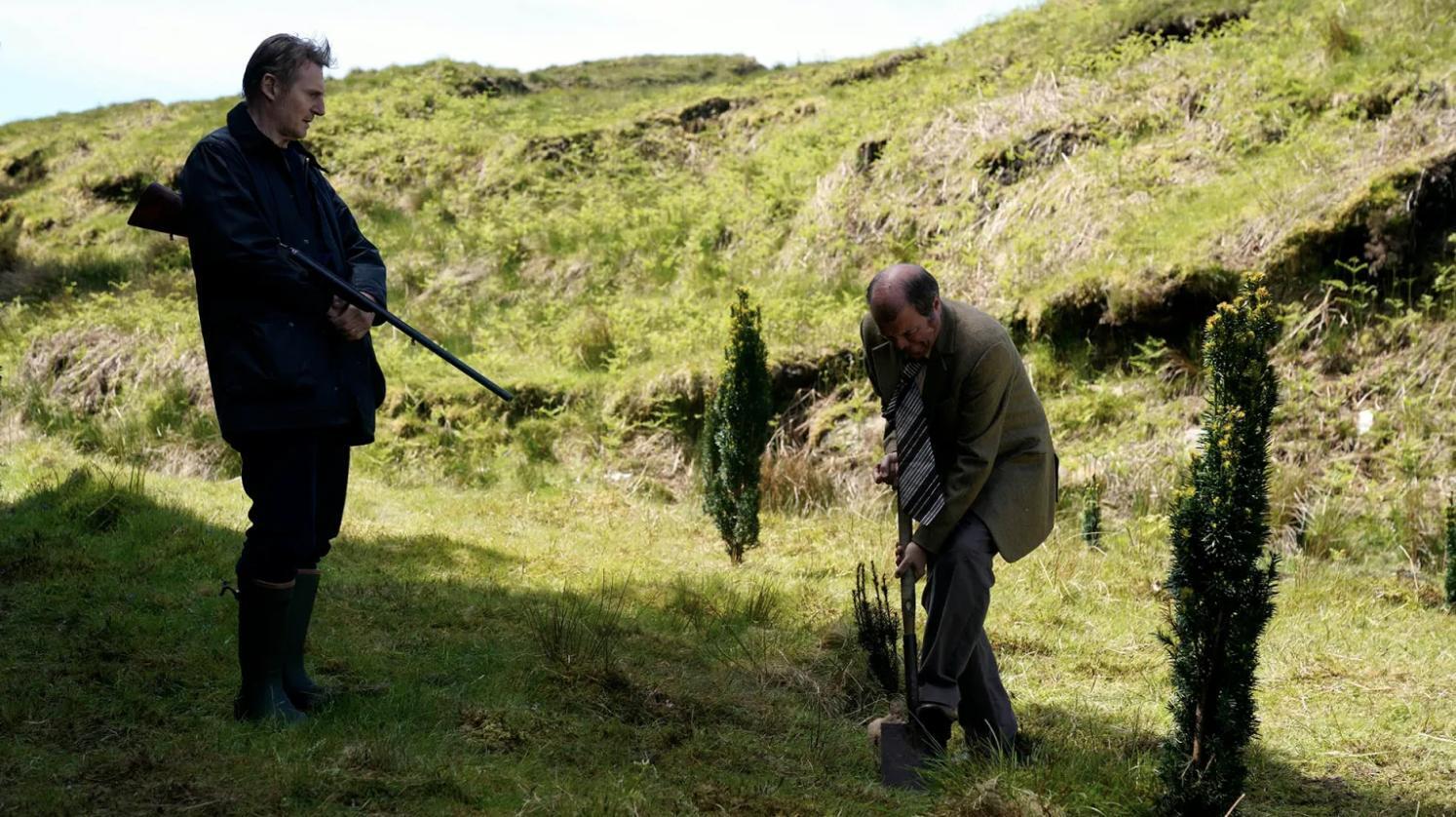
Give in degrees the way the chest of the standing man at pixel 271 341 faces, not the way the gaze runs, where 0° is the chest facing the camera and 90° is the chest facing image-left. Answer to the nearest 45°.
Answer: approximately 315°

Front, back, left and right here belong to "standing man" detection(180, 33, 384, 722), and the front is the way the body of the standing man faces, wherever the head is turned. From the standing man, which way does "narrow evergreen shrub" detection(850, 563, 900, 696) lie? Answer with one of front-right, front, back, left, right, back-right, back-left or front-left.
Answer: front-left

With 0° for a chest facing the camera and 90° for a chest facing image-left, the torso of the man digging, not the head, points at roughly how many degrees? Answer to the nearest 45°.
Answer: approximately 45°

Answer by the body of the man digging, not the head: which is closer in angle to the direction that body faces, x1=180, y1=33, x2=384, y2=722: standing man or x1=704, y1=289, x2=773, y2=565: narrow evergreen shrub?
the standing man

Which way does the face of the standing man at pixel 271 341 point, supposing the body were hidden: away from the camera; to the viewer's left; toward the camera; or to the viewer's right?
to the viewer's right

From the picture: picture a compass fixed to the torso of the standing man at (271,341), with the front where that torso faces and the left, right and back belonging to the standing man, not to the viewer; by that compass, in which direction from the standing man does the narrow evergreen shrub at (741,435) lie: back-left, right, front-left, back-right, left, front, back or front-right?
left

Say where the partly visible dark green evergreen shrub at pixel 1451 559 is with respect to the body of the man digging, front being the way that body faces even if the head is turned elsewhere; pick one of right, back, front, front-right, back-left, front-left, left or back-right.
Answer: back

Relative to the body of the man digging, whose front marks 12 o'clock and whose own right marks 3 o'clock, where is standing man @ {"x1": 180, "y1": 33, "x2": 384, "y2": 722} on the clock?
The standing man is roughly at 1 o'clock from the man digging.

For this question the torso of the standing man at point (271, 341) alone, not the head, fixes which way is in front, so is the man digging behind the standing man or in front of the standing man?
in front

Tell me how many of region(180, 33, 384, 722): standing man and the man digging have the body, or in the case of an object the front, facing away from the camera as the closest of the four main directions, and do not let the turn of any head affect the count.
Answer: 0

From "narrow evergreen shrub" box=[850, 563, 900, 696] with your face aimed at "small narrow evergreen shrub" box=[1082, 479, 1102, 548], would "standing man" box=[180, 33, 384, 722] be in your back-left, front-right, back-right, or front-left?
back-left
